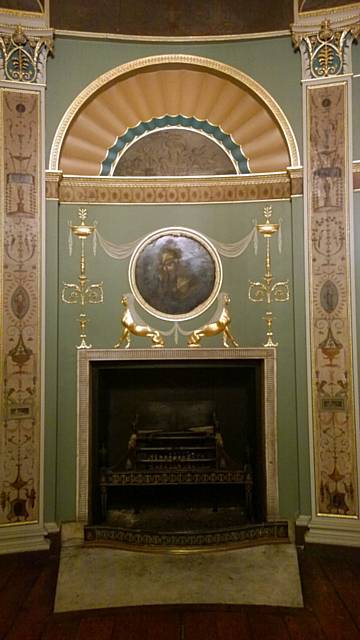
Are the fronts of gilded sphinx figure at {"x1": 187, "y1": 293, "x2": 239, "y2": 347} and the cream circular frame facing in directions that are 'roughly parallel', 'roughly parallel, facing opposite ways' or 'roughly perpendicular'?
roughly perpendicular

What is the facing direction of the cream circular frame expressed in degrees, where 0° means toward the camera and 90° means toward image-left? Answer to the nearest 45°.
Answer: approximately 0°

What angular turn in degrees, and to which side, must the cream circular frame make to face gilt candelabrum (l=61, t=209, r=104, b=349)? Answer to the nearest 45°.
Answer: approximately 90° to its right

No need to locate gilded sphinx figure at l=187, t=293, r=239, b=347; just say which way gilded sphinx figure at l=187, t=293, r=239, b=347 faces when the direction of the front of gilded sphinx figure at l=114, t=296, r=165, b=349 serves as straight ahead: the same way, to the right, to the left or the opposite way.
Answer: the opposite way

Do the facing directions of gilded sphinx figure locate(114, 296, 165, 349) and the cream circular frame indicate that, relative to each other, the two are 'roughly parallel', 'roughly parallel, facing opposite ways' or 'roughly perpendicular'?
roughly perpendicular
